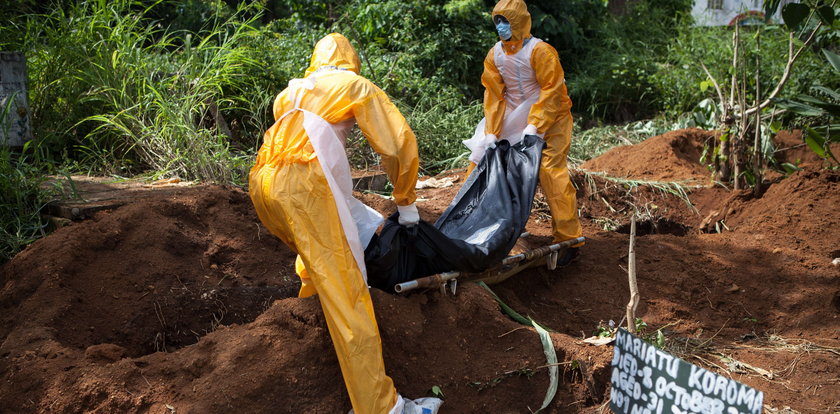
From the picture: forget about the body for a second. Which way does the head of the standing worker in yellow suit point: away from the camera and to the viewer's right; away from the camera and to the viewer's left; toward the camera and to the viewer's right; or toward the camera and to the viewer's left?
toward the camera and to the viewer's left

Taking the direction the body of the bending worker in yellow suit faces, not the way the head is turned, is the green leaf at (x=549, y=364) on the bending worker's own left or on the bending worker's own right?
on the bending worker's own right

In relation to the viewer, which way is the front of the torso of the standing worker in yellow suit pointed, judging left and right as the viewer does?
facing the viewer and to the left of the viewer

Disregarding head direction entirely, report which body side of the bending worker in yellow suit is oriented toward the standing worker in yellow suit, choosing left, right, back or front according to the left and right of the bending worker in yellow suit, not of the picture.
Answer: front

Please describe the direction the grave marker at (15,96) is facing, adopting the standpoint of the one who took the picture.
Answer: facing the viewer

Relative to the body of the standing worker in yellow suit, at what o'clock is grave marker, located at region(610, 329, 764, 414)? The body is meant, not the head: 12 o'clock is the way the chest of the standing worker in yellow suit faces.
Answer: The grave marker is roughly at 10 o'clock from the standing worker in yellow suit.

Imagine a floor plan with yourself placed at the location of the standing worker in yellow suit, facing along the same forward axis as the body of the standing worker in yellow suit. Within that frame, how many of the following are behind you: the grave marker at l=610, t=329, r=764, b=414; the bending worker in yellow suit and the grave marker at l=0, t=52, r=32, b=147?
0

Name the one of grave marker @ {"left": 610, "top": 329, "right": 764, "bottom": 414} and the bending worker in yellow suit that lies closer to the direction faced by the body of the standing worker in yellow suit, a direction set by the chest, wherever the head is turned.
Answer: the bending worker in yellow suit

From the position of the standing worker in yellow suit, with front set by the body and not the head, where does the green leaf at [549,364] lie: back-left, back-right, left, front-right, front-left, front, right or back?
front-left

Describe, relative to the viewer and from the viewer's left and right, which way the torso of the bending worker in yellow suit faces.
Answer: facing away from the viewer and to the right of the viewer

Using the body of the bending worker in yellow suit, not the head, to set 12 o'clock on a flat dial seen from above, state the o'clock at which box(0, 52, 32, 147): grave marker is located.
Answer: The grave marker is roughly at 9 o'clock from the bending worker in yellow suit.

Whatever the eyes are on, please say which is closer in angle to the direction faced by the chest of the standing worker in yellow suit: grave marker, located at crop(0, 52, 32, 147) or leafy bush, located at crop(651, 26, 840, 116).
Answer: the grave marker

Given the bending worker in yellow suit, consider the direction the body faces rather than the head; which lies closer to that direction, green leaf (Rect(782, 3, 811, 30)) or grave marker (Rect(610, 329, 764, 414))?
the green leaf

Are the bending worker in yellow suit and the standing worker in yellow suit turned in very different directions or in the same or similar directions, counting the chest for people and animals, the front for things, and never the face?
very different directions
